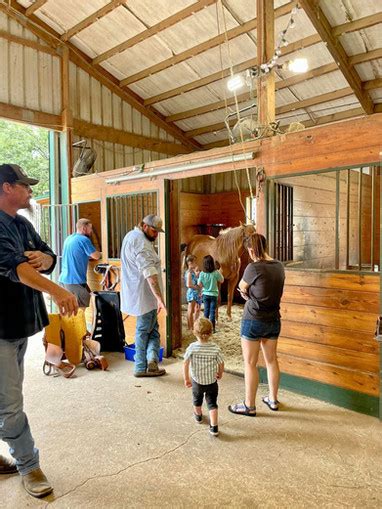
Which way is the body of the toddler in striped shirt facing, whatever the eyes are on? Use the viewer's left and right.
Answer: facing away from the viewer

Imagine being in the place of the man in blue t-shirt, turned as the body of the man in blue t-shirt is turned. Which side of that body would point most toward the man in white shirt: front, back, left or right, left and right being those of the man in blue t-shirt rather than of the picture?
right

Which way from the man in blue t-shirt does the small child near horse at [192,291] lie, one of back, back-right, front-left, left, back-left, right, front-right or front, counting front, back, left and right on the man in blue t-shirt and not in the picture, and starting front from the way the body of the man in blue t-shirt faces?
front-right

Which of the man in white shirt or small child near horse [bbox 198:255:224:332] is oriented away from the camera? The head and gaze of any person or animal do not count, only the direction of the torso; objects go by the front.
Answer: the small child near horse

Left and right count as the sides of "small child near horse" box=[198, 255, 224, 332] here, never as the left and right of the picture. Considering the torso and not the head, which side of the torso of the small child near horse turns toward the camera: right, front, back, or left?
back

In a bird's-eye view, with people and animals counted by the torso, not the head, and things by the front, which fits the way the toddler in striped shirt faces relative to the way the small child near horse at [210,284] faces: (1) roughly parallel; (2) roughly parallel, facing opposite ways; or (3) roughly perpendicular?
roughly parallel

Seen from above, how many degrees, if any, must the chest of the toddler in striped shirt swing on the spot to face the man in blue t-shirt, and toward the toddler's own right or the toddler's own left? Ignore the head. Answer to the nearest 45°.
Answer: approximately 45° to the toddler's own left

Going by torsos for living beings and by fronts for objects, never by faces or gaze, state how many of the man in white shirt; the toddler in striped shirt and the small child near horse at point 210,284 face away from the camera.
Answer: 2

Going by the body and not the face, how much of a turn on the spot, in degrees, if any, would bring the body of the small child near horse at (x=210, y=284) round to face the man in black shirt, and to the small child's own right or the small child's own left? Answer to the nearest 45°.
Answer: approximately 180°

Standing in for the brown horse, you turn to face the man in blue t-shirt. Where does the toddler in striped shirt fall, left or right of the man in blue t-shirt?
left

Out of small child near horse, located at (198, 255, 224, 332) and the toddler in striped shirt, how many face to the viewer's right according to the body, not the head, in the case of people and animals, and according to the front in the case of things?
0

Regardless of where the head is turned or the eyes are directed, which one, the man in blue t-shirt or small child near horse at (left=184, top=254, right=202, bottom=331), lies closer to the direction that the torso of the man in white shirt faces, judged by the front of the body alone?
the small child near horse

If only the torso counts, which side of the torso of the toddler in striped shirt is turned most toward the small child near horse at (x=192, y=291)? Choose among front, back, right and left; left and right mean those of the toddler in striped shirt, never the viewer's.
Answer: front

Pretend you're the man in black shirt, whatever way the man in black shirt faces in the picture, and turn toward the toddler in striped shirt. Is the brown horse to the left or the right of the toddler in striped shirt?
left
